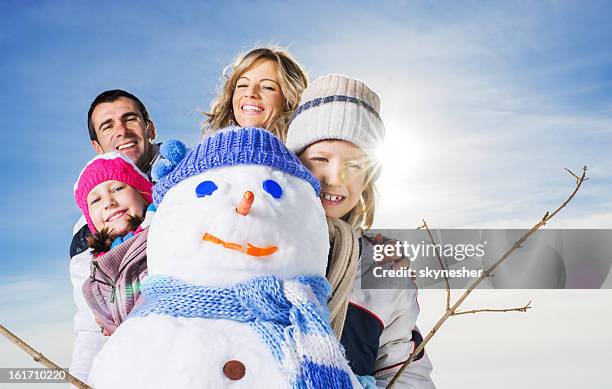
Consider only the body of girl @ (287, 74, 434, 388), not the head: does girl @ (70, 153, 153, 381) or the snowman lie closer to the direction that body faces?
the snowman

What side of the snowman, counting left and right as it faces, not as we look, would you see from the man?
back

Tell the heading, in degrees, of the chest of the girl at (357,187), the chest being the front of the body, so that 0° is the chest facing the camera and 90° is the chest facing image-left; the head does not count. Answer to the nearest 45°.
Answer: approximately 45°

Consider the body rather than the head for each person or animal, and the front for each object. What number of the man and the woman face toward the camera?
2

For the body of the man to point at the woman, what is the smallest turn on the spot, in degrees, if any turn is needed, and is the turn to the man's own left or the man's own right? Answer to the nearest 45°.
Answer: approximately 45° to the man's own left

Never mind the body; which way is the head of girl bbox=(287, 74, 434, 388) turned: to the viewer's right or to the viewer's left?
to the viewer's left

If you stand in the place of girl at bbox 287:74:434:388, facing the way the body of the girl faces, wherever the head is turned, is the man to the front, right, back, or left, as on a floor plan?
right

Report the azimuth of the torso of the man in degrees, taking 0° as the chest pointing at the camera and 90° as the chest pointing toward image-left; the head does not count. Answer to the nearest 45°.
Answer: approximately 0°
